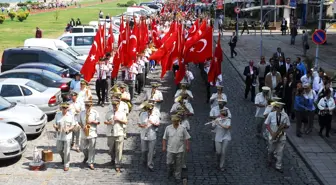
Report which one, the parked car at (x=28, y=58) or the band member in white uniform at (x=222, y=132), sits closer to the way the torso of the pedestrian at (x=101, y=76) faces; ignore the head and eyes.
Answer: the band member in white uniform

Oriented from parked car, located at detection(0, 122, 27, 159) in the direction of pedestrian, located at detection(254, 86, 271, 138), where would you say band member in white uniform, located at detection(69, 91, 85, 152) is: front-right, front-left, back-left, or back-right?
front-left

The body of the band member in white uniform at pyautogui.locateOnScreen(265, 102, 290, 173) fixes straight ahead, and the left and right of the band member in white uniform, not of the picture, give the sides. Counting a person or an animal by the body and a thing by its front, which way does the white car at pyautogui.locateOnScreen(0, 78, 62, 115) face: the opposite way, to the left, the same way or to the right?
to the right

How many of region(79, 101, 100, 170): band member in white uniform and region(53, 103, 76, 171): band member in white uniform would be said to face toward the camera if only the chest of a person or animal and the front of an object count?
2

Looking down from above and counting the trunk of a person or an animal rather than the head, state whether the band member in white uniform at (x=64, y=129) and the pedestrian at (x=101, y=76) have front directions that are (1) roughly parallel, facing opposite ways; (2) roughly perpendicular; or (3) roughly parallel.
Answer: roughly parallel

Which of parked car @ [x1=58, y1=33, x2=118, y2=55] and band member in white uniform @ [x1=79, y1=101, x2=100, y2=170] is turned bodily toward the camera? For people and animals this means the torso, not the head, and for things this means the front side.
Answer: the band member in white uniform

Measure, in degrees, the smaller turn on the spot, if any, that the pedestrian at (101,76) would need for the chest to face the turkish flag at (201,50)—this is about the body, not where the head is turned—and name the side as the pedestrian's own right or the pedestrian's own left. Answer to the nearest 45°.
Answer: approximately 90° to the pedestrian's own left

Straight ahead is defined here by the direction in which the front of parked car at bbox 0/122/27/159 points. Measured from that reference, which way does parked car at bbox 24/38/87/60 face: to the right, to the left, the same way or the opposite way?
the same way

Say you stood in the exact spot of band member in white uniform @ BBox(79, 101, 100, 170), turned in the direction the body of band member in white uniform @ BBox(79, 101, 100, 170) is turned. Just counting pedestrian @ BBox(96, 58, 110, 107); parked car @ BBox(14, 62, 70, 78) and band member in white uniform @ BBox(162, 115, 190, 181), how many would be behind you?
2

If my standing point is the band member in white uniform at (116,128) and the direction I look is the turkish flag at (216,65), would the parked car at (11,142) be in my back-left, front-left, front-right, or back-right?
back-left

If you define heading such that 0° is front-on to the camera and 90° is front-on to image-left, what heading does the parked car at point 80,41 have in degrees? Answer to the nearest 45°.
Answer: approximately 90°

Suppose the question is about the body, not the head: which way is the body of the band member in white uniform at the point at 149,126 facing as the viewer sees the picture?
toward the camera

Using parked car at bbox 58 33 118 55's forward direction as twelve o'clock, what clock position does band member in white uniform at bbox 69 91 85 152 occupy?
The band member in white uniform is roughly at 9 o'clock from the parked car.

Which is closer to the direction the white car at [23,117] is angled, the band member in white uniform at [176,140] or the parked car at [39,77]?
the band member in white uniform

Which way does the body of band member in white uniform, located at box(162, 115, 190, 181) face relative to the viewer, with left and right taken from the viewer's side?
facing the viewer

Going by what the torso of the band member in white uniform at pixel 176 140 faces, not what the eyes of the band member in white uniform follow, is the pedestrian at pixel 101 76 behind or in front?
behind
